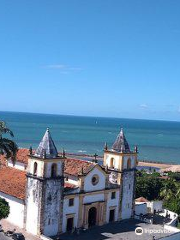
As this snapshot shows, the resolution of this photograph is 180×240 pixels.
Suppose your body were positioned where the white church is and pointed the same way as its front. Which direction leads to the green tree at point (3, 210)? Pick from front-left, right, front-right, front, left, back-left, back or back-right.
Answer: right

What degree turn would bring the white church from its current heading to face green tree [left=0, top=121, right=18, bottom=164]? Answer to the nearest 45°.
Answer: approximately 90° to its right

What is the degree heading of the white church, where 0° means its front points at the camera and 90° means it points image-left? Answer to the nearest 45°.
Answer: approximately 315°
